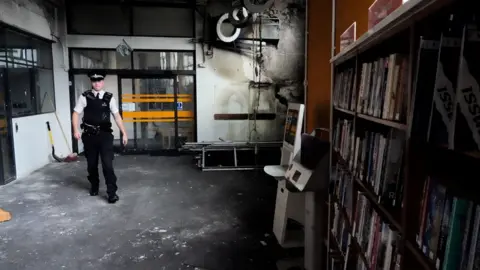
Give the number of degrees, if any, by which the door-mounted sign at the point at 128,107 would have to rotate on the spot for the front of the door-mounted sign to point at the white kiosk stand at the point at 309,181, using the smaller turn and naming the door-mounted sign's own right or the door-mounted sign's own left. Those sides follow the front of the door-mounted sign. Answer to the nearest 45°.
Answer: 0° — it already faces it

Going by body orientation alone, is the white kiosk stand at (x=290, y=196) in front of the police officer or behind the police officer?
in front

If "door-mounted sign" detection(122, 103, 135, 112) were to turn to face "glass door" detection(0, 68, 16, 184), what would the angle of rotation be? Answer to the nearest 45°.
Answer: approximately 45° to its right

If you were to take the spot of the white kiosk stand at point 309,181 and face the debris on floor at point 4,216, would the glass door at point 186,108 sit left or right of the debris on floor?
right

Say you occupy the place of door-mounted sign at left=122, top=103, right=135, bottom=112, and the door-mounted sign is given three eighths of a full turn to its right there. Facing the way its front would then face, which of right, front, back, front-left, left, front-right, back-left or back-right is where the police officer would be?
back-left

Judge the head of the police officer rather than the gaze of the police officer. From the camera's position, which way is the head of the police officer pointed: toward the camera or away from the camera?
toward the camera

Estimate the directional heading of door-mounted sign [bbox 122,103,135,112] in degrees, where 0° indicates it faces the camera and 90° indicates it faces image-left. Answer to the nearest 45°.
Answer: approximately 0°

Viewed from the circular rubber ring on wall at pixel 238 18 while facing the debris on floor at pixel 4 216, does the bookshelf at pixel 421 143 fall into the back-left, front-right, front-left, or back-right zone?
front-left

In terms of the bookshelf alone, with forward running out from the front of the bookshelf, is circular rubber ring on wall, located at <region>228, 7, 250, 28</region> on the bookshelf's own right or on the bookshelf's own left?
on the bookshelf's own right

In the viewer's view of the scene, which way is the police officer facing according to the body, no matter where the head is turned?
toward the camera

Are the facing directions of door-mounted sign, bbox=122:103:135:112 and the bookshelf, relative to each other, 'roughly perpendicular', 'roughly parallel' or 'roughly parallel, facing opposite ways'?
roughly perpendicular

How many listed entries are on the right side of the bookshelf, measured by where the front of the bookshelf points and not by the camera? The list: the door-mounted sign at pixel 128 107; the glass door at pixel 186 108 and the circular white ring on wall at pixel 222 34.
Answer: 3

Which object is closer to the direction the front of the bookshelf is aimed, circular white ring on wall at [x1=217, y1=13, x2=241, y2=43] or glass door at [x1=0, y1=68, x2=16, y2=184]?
the glass door
